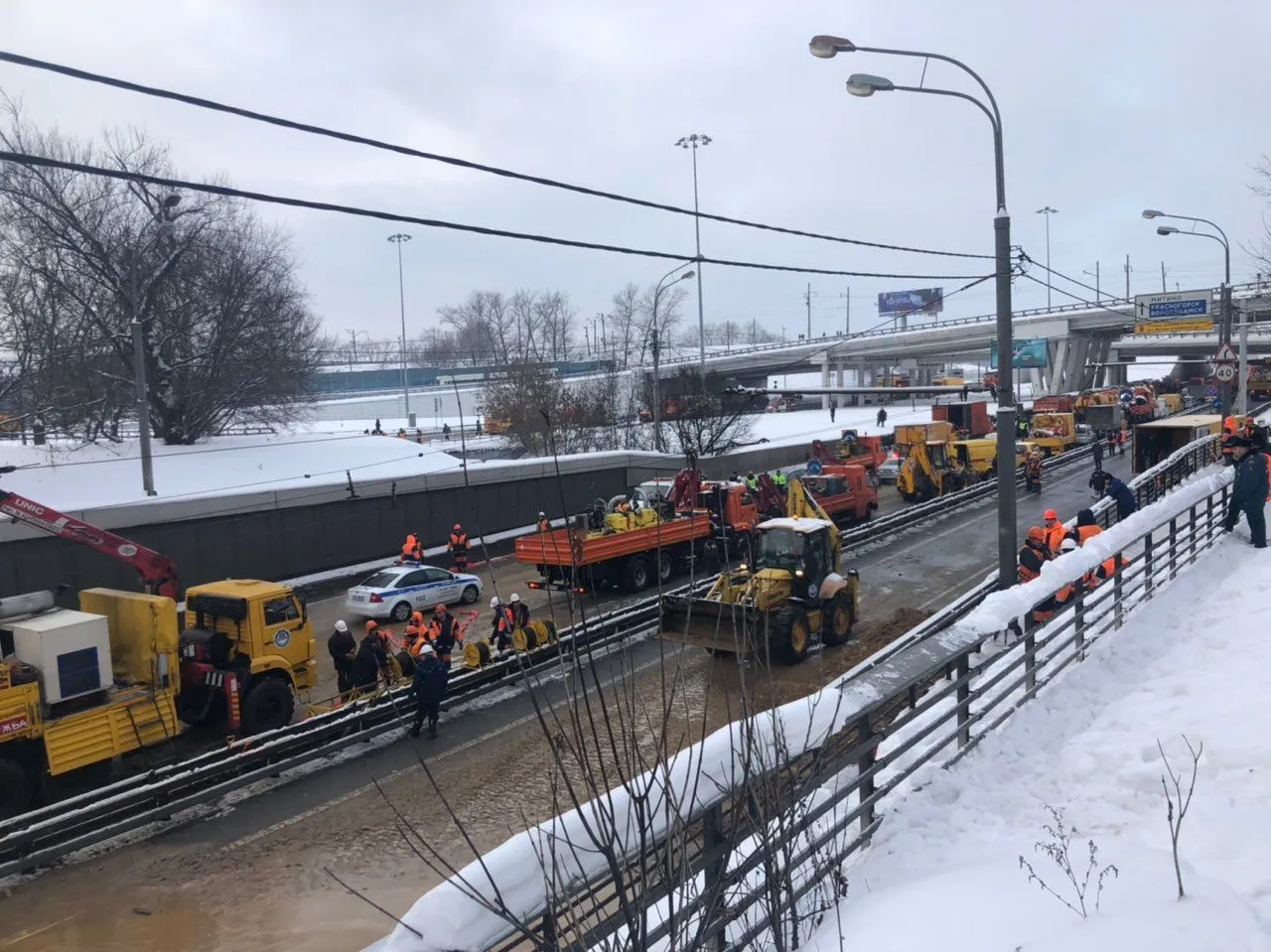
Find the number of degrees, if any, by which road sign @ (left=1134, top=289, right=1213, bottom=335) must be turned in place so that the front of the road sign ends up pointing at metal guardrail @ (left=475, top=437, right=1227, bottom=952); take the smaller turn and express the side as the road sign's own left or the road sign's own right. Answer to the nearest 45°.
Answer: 0° — it already faces it

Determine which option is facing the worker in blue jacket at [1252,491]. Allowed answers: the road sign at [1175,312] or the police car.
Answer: the road sign

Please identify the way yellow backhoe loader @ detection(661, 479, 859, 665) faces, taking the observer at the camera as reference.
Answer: facing the viewer and to the left of the viewer

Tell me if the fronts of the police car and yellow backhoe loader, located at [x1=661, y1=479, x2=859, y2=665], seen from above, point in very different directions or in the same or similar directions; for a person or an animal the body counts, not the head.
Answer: very different directions

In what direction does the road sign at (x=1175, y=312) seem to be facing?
toward the camera

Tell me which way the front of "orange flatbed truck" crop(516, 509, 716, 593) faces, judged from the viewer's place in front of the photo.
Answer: facing away from the viewer and to the right of the viewer

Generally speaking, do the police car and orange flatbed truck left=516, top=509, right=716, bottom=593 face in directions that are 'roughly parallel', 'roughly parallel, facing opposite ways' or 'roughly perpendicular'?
roughly parallel

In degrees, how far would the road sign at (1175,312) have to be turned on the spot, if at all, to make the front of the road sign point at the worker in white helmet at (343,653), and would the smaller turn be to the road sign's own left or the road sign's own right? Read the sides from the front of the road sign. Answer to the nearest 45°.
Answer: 0° — it already faces them

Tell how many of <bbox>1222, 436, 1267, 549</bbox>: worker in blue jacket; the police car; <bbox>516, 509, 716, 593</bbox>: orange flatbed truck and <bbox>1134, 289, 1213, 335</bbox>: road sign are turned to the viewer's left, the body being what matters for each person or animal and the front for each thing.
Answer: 1

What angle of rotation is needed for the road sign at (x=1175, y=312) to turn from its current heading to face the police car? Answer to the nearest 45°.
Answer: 0° — it already faces it

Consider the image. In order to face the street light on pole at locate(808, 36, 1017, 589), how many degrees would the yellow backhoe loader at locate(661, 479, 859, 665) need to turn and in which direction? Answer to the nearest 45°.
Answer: approximately 90° to its left

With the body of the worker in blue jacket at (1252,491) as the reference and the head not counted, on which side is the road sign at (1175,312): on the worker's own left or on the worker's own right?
on the worker's own right

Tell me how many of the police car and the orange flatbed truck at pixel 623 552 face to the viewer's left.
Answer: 0

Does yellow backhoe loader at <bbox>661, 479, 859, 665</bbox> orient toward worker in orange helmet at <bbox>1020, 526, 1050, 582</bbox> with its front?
no
